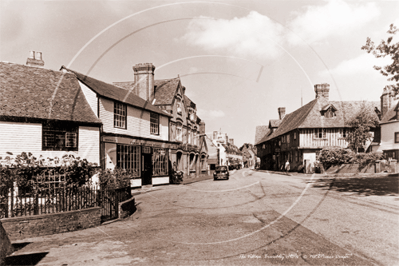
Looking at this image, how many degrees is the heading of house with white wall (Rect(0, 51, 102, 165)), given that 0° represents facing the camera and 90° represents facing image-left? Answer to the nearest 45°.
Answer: approximately 0°

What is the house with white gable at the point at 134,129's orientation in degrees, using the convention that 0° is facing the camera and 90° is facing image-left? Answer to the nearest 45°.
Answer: approximately 315°

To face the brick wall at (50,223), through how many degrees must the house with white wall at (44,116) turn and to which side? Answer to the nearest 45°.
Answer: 0° — it already faces it
